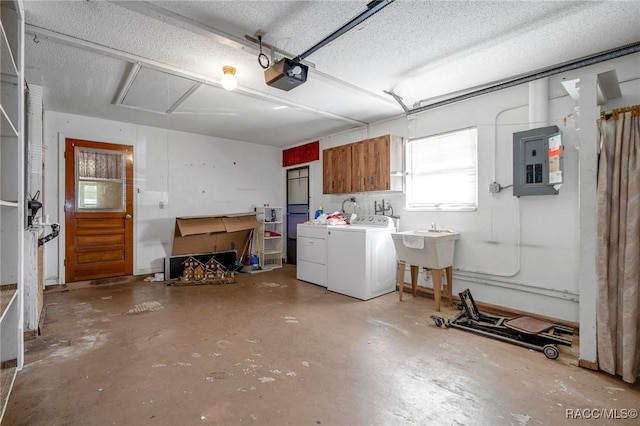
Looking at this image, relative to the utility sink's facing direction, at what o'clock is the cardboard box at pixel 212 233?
The cardboard box is roughly at 2 o'clock from the utility sink.

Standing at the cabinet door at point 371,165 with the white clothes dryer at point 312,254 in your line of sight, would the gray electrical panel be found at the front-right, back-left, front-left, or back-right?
back-left

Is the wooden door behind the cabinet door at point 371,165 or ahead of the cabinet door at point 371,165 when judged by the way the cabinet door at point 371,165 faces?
ahead

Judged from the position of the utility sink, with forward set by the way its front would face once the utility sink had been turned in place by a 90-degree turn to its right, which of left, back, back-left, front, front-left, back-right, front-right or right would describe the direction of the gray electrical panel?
back-right

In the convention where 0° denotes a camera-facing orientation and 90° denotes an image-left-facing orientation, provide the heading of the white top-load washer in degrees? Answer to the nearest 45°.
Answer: approximately 45°

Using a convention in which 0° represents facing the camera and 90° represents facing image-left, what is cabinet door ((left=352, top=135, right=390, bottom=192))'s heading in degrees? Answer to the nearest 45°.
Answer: approximately 45°

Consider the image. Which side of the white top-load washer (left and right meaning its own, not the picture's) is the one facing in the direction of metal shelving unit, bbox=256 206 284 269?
right

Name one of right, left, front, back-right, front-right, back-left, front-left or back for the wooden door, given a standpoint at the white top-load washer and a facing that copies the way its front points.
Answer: front-right

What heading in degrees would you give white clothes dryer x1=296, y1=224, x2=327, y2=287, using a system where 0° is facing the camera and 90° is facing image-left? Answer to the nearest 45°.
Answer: approximately 45°
